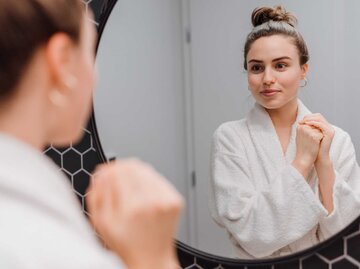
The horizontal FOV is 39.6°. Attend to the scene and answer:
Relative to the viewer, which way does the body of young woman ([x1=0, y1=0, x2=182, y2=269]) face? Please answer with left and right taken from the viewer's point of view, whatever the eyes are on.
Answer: facing away from the viewer and to the right of the viewer

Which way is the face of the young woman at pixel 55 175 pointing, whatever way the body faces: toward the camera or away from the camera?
away from the camera
